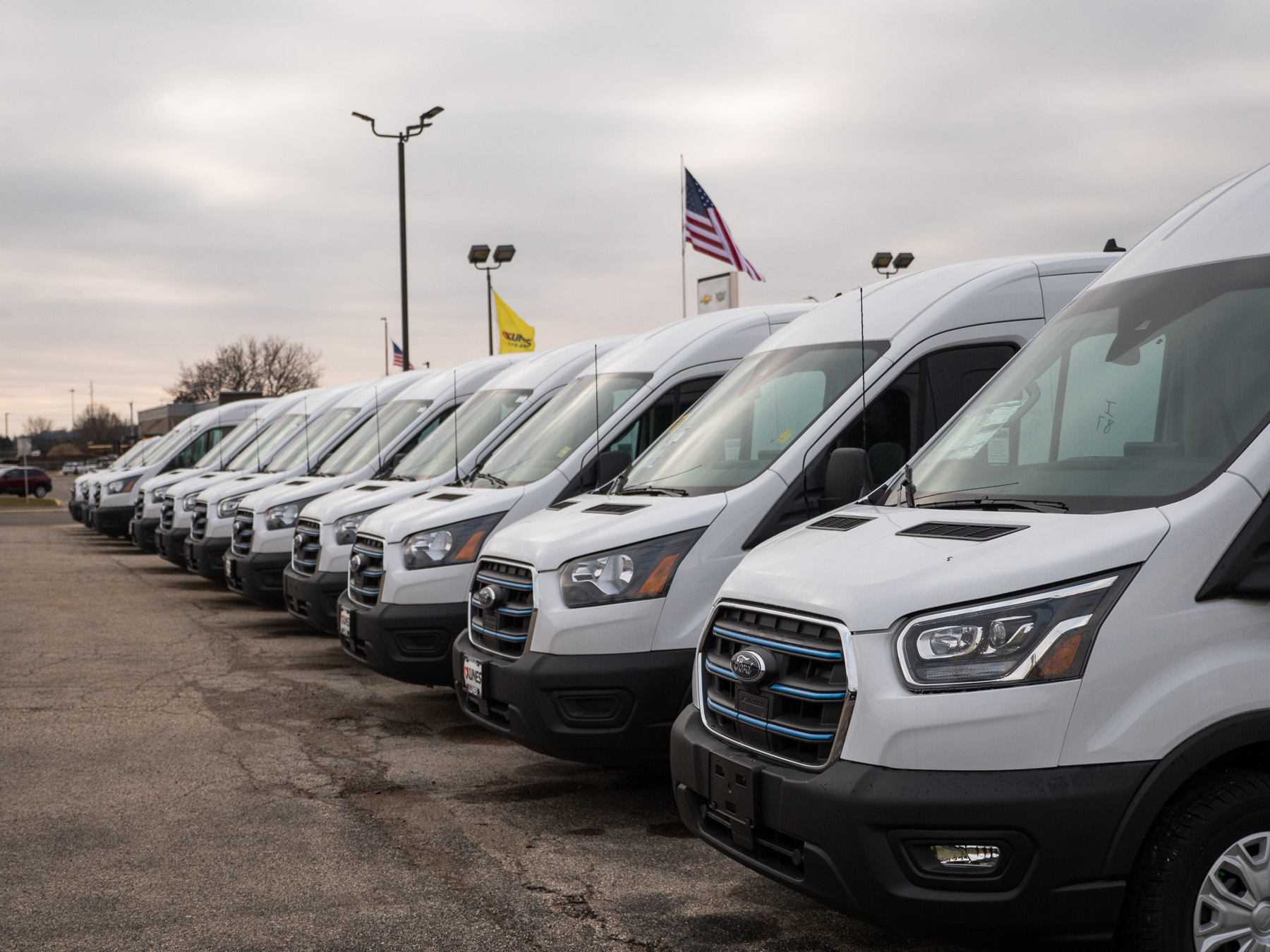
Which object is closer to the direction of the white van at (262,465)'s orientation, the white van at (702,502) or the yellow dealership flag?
the white van

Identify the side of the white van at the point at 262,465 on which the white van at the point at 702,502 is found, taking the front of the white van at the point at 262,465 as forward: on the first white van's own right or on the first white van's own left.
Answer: on the first white van's own left

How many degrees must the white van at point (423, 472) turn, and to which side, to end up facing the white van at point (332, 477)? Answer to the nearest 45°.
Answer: approximately 135° to its right

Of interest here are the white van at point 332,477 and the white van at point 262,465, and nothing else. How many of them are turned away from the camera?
0

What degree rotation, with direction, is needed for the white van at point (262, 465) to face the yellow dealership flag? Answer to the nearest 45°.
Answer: approximately 180°

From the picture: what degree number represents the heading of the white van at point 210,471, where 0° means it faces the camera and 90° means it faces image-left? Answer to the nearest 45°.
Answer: approximately 45°

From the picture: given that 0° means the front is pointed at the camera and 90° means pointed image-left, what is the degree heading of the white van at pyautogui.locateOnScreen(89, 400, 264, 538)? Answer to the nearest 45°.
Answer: approximately 45°

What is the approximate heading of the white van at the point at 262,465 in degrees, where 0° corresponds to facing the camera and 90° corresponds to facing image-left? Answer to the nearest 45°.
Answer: approximately 45°

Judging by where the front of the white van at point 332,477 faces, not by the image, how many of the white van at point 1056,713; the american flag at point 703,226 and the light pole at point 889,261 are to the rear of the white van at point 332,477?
2

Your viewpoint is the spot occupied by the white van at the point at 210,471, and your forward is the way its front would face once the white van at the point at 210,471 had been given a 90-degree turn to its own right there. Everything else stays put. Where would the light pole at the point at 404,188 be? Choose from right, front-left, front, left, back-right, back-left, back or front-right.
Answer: right

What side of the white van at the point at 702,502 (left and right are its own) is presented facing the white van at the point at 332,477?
right

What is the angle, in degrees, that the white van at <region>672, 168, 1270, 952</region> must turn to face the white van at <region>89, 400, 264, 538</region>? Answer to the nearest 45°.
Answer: approximately 90° to its right
